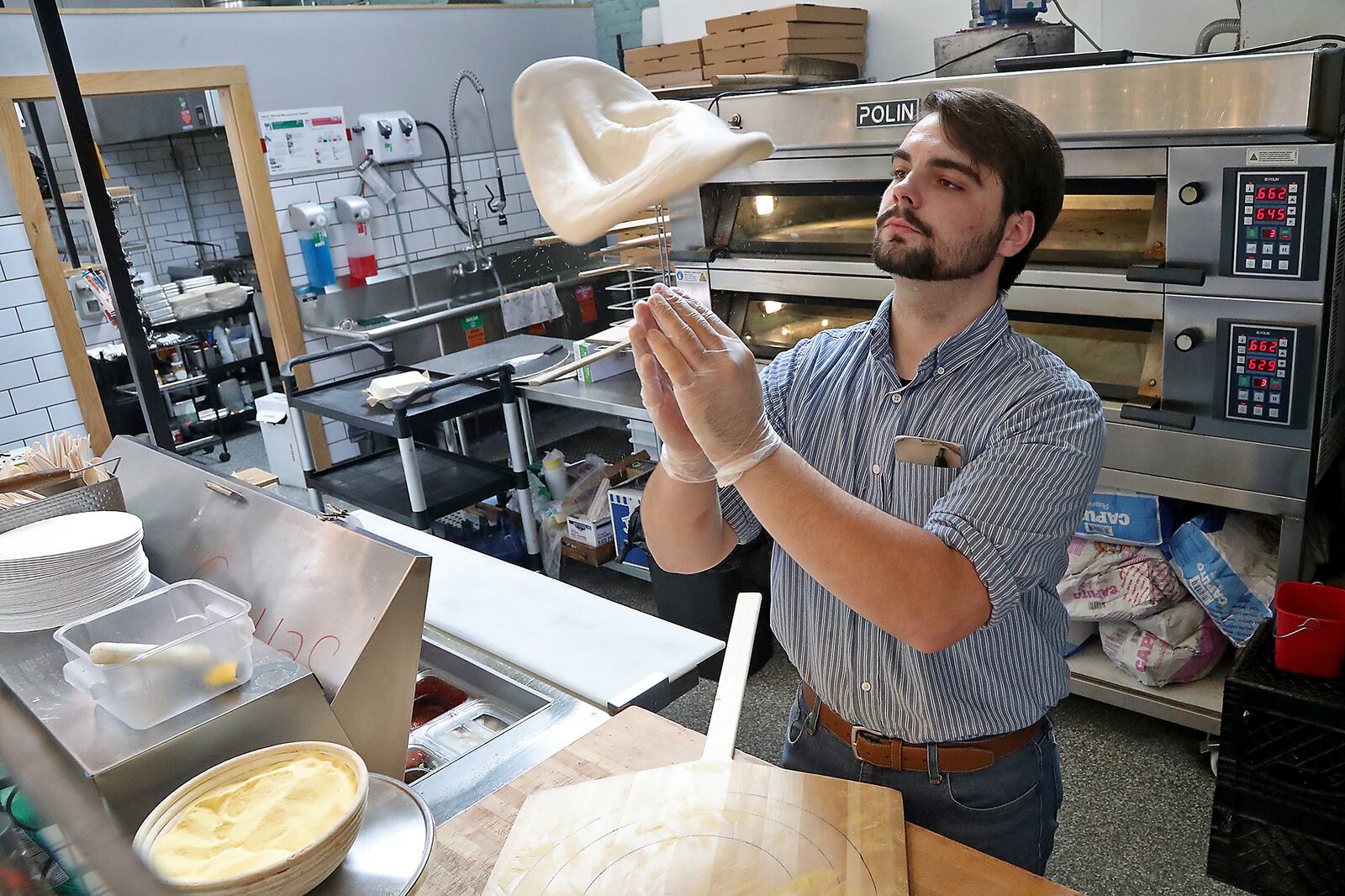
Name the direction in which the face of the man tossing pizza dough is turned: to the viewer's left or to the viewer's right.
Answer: to the viewer's left

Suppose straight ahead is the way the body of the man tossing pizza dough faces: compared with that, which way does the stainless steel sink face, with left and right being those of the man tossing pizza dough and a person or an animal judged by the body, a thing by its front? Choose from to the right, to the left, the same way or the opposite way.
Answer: to the left

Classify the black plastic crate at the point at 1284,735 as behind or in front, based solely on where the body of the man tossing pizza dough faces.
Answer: behind

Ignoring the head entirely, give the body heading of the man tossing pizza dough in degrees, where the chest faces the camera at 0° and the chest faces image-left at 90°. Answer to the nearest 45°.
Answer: approximately 45°

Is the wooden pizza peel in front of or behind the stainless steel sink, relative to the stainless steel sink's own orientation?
in front

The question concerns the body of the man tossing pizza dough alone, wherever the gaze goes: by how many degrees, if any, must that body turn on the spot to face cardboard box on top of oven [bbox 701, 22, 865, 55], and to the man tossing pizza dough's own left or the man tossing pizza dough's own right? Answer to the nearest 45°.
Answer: approximately 135° to the man tossing pizza dough's own right

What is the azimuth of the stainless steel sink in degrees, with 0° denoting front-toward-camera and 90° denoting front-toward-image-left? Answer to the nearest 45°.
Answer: approximately 315°

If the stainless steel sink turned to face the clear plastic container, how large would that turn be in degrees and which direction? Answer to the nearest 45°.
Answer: approximately 45° to its right

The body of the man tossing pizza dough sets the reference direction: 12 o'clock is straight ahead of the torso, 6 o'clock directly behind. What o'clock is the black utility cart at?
The black utility cart is roughly at 3 o'clock from the man tossing pizza dough.

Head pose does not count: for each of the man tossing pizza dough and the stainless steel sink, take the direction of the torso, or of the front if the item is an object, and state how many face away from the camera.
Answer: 0

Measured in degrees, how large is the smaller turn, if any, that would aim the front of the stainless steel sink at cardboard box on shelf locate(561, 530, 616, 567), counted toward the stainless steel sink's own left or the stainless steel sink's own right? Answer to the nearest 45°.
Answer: approximately 45° to the stainless steel sink's own right
